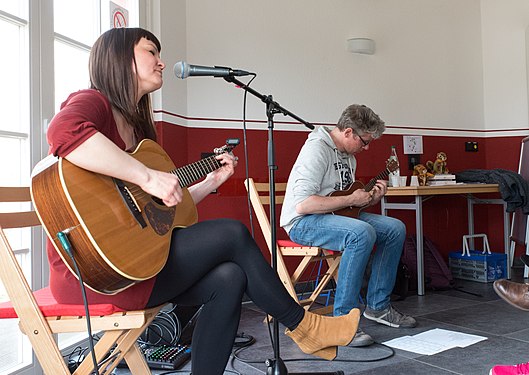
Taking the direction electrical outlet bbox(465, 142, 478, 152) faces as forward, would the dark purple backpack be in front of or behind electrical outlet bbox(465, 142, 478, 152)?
in front

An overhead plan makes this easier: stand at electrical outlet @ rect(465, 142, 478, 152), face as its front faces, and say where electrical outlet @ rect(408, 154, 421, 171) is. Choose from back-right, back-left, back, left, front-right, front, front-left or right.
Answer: front-right

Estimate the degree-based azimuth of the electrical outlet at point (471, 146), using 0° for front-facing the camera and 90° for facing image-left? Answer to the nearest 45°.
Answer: approximately 0°

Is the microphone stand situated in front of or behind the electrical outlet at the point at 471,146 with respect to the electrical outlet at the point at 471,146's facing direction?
in front
